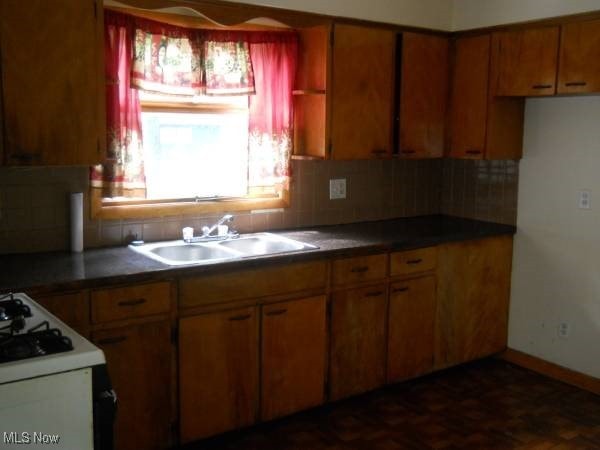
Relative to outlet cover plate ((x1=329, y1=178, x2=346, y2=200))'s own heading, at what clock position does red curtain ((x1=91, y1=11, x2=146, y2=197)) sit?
The red curtain is roughly at 3 o'clock from the outlet cover plate.

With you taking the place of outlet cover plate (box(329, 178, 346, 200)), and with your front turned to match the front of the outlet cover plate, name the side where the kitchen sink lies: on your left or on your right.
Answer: on your right

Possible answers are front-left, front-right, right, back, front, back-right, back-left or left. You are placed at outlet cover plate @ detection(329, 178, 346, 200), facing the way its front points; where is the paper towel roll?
right

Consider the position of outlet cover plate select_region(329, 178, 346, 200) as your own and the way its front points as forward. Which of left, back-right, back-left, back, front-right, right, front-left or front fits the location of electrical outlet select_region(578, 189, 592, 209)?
front-left

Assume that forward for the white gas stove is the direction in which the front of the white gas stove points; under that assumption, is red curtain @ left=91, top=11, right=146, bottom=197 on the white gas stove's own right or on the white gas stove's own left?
on the white gas stove's own left

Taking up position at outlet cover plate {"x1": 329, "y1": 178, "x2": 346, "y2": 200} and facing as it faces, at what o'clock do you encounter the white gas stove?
The white gas stove is roughly at 2 o'clock from the outlet cover plate.

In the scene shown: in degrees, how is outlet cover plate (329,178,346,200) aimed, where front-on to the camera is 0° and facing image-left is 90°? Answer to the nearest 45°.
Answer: approximately 315°

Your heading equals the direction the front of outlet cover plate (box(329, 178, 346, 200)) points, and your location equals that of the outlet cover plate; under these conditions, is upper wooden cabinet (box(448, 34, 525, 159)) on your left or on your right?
on your left

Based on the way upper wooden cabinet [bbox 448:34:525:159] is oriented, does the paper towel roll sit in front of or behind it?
in front

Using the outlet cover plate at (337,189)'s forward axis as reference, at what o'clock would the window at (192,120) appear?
The window is roughly at 3 o'clock from the outlet cover plate.
